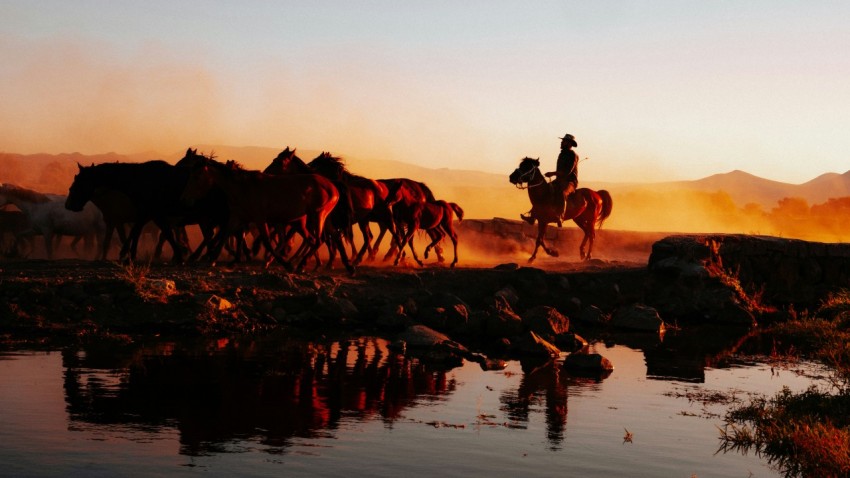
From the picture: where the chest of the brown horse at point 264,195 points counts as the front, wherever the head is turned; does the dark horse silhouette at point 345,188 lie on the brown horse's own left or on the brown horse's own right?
on the brown horse's own right

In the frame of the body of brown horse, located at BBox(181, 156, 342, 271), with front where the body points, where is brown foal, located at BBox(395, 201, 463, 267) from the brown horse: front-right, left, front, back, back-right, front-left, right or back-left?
back-right

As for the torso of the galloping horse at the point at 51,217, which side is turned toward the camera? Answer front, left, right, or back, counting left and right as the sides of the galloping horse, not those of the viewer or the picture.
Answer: left

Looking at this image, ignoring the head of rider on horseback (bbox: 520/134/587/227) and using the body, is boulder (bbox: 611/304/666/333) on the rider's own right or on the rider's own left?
on the rider's own left

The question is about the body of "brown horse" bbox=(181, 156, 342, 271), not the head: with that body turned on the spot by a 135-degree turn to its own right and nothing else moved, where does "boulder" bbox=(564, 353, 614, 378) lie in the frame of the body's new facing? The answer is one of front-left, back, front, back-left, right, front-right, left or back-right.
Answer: right

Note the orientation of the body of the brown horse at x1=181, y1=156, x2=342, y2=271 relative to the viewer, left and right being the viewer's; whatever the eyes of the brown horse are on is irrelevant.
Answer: facing to the left of the viewer

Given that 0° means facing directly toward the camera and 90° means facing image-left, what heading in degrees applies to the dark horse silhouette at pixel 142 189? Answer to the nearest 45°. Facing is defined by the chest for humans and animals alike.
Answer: approximately 90°

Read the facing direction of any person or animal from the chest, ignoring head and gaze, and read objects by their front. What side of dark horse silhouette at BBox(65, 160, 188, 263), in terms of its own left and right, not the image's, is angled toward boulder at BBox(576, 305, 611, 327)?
back

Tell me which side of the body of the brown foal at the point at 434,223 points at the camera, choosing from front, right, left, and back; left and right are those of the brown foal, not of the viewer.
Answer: left

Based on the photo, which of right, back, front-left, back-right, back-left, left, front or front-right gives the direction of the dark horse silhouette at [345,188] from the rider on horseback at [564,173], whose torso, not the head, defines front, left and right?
front-left

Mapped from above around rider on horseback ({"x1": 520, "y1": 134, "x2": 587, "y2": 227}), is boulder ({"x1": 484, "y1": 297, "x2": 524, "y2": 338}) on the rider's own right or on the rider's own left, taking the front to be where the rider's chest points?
on the rider's own left

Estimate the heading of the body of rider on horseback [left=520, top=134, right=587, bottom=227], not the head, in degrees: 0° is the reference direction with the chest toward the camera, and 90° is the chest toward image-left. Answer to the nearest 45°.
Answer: approximately 90°
